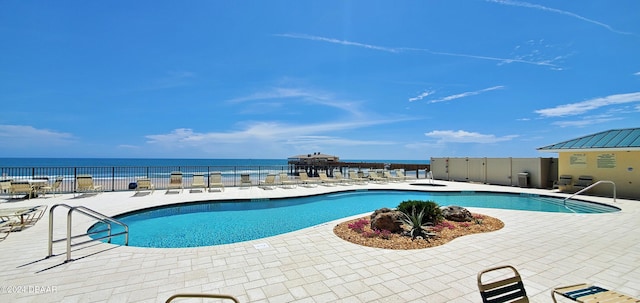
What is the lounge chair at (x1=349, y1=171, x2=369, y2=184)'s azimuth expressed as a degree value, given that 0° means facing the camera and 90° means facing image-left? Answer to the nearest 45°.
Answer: approximately 315°

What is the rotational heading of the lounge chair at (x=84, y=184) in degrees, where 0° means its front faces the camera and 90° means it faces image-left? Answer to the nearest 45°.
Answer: approximately 315°

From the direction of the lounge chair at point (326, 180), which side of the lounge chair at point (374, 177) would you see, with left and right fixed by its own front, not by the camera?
right

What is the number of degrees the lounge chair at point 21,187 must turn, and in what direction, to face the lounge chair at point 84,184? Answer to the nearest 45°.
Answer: approximately 45° to its left

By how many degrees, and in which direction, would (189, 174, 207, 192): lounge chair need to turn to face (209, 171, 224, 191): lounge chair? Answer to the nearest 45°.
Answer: approximately 90° to its left

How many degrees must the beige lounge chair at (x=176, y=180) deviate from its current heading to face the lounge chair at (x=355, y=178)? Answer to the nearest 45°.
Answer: approximately 90° to its left

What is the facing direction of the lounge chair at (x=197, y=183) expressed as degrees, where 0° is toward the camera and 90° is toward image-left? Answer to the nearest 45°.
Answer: approximately 0°
